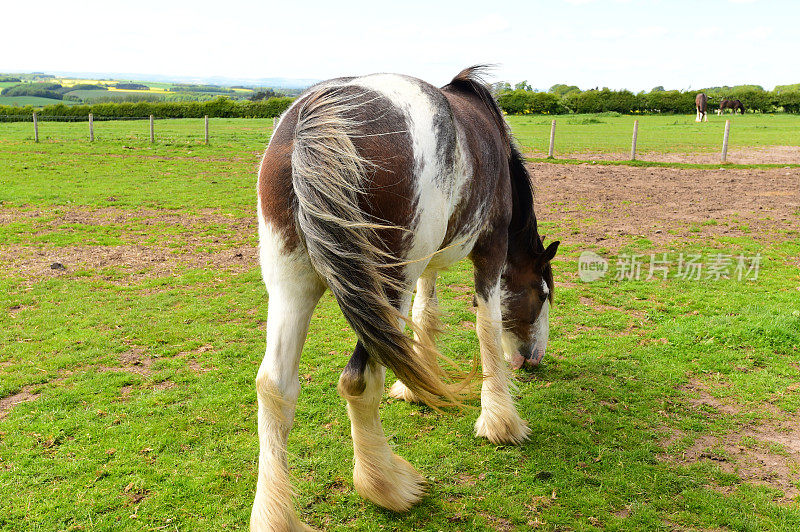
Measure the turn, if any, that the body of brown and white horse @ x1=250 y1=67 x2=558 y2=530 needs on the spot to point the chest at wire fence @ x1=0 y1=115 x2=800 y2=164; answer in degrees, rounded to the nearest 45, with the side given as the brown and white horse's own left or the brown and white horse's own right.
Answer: approximately 45° to the brown and white horse's own left

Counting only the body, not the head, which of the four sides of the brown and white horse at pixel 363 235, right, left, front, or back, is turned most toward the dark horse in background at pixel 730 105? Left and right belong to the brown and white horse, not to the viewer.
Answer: front

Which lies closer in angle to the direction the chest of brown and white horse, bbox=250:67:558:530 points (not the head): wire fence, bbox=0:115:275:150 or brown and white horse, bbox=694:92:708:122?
the brown and white horse

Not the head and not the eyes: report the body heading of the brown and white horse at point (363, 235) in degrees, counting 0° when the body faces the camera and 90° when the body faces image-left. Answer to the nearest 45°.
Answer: approximately 225°

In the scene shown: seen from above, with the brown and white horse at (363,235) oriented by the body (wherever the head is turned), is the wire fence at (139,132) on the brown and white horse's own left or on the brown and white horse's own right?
on the brown and white horse's own left
